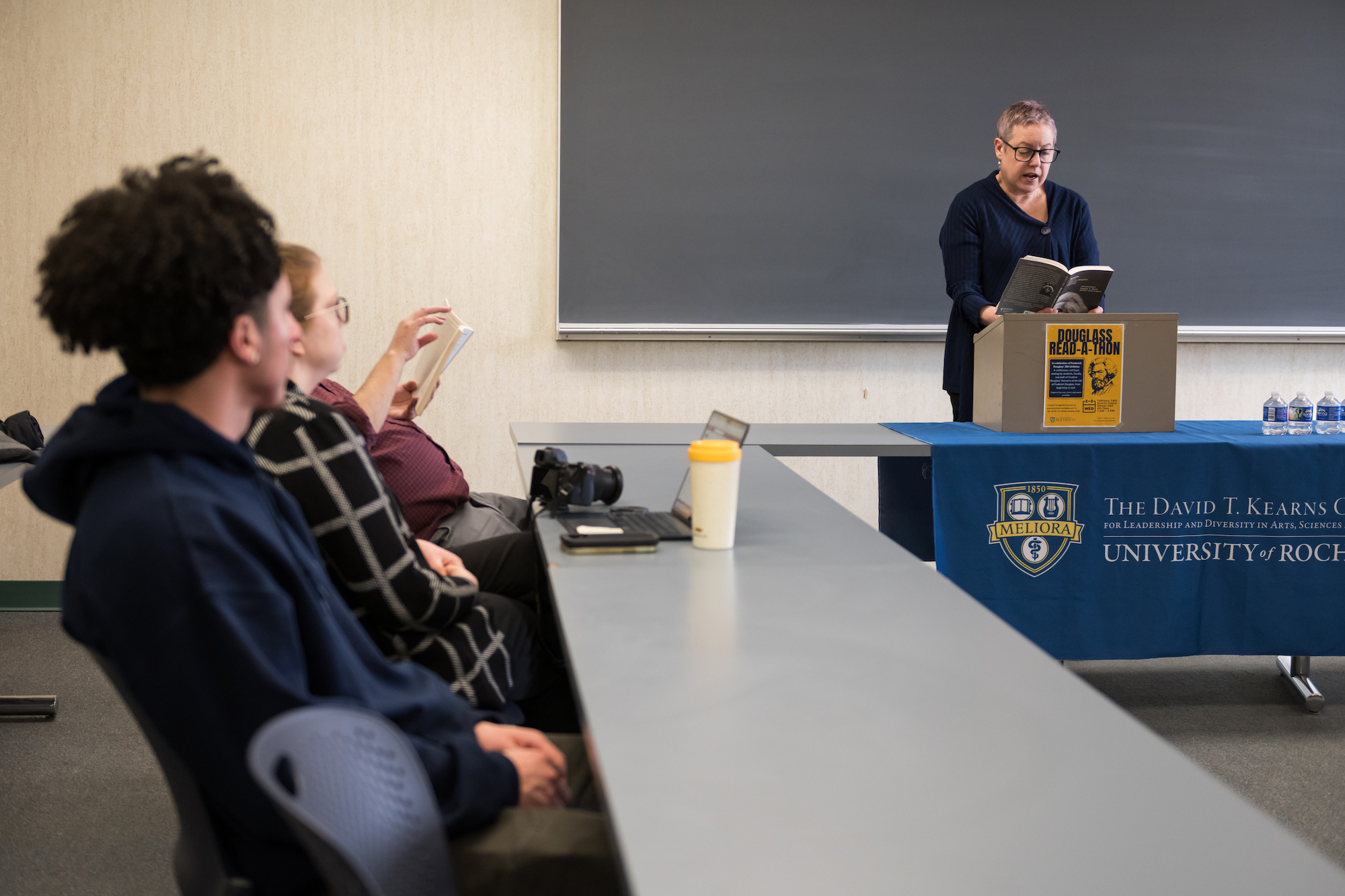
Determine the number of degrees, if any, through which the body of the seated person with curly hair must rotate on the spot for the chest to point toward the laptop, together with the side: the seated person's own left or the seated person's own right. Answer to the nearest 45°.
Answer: approximately 45° to the seated person's own left

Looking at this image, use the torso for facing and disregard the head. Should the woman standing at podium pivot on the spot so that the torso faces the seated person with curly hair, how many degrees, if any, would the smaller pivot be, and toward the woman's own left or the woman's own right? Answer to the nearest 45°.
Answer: approximately 45° to the woman's own right

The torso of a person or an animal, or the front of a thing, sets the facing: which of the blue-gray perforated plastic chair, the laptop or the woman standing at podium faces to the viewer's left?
the laptop

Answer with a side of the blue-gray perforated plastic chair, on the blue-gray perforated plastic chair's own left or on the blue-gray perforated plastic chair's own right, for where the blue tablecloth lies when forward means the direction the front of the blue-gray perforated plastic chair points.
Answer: on the blue-gray perforated plastic chair's own left

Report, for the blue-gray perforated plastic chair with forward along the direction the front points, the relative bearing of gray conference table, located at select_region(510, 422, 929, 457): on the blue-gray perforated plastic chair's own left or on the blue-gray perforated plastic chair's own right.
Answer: on the blue-gray perforated plastic chair's own left

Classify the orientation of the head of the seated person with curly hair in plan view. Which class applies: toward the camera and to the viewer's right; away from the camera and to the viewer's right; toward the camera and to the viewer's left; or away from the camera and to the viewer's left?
away from the camera and to the viewer's right

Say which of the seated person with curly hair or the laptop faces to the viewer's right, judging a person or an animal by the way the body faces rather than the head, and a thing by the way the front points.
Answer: the seated person with curly hair

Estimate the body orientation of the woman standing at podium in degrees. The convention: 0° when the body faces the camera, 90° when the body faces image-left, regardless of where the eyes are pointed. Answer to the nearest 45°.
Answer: approximately 315°

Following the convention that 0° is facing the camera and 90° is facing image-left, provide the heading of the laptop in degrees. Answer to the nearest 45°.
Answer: approximately 90°

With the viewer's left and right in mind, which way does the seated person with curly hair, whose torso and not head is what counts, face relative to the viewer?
facing to the right of the viewer

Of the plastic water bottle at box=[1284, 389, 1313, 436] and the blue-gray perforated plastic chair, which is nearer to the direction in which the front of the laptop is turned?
the blue-gray perforated plastic chair

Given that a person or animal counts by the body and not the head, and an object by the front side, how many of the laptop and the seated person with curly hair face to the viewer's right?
1

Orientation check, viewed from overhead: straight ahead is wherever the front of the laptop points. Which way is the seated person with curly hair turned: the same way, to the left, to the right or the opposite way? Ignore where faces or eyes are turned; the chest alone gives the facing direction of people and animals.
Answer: the opposite way
